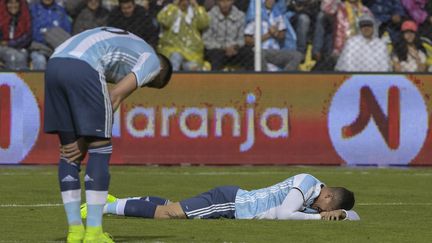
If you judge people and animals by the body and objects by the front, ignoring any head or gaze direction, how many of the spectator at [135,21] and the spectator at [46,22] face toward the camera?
2

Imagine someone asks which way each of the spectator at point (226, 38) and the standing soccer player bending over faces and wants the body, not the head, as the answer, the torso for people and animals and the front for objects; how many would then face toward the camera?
1

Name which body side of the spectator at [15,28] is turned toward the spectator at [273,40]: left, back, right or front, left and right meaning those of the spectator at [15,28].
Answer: left

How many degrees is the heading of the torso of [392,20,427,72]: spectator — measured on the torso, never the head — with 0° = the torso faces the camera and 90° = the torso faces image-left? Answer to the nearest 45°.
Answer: approximately 0°

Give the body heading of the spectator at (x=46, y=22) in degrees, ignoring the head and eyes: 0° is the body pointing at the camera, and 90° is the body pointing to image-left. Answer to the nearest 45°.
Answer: approximately 0°

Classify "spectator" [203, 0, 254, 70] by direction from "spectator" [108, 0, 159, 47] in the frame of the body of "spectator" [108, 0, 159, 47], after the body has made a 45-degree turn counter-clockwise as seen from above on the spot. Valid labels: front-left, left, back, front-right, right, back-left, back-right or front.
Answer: front-left
